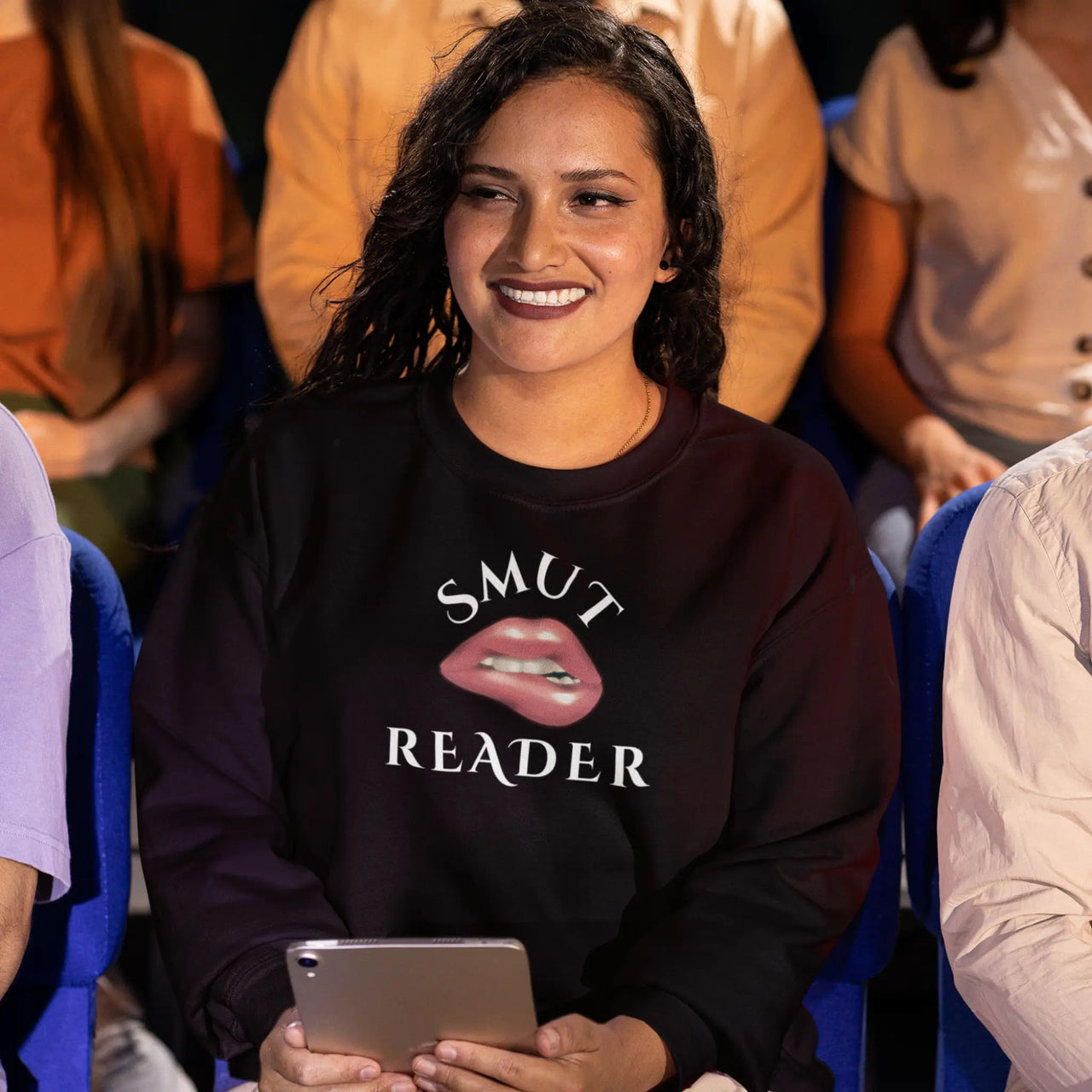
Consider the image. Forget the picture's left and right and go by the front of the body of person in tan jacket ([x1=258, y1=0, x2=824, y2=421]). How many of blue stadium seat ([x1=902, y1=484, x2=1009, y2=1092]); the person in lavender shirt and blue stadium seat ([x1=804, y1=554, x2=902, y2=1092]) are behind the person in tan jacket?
0

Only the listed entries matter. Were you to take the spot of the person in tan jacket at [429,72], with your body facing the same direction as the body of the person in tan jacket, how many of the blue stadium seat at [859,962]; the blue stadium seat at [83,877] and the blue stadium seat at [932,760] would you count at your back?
0

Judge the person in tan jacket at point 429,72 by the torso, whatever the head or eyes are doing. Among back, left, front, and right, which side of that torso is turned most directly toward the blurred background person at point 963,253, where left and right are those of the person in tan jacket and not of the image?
left

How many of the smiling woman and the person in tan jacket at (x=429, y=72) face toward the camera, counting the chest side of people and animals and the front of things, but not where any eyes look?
2

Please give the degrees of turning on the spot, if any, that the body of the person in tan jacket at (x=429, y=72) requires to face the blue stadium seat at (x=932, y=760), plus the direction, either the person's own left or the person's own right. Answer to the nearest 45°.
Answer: approximately 45° to the person's own left

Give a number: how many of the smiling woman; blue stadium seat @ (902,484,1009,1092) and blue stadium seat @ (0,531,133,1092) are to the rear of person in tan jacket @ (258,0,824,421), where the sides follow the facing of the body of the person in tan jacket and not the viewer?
0

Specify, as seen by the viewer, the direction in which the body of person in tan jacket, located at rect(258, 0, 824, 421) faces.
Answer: toward the camera

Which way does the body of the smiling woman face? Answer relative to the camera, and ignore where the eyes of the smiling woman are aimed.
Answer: toward the camera

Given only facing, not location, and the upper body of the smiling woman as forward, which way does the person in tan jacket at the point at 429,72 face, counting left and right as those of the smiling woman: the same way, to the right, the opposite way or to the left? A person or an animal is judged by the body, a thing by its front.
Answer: the same way

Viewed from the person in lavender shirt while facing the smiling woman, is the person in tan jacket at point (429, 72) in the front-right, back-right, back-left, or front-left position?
front-left

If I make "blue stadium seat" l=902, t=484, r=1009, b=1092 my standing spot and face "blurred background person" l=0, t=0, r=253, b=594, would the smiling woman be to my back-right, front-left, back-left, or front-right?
front-left

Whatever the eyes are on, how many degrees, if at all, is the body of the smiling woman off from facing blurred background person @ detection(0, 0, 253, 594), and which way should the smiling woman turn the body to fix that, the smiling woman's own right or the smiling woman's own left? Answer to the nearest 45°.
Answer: approximately 135° to the smiling woman's own right
